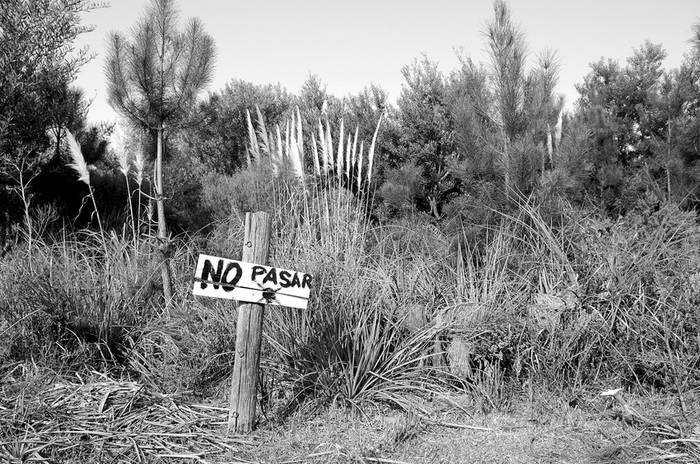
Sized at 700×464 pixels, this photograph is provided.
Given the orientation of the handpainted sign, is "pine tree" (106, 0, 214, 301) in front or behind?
behind

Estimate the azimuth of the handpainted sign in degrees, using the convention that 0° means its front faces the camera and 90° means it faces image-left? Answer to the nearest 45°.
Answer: approximately 0°
